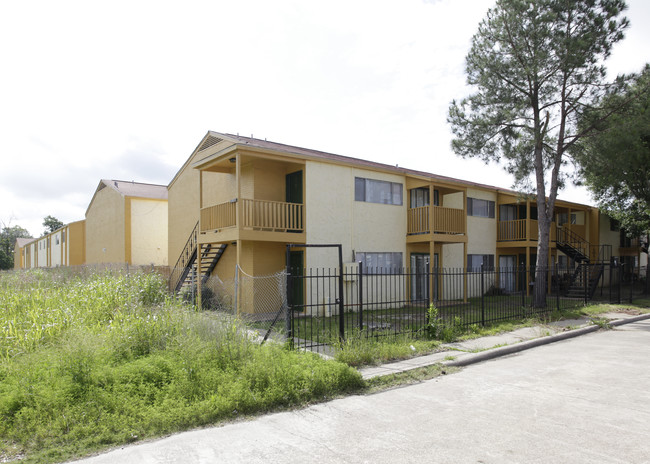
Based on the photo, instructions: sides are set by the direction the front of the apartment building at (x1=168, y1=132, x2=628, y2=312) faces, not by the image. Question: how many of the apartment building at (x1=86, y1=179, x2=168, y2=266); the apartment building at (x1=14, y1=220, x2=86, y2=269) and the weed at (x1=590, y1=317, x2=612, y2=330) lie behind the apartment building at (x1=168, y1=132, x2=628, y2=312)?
2

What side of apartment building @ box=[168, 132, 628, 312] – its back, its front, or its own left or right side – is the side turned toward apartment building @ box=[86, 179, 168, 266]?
back

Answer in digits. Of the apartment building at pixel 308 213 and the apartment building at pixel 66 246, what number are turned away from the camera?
0

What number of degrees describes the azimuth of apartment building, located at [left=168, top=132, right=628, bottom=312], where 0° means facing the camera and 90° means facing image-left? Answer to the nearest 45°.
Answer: approximately 315°

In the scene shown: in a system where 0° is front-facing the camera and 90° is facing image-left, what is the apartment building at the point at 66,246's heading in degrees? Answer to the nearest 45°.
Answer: approximately 45°

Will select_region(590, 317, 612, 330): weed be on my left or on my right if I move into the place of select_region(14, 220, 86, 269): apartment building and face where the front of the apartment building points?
on my left

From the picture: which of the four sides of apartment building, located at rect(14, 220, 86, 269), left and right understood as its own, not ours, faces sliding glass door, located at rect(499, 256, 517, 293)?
left

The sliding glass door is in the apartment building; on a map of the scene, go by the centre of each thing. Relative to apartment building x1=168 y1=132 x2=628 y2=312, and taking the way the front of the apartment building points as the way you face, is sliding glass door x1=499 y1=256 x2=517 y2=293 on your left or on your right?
on your left
